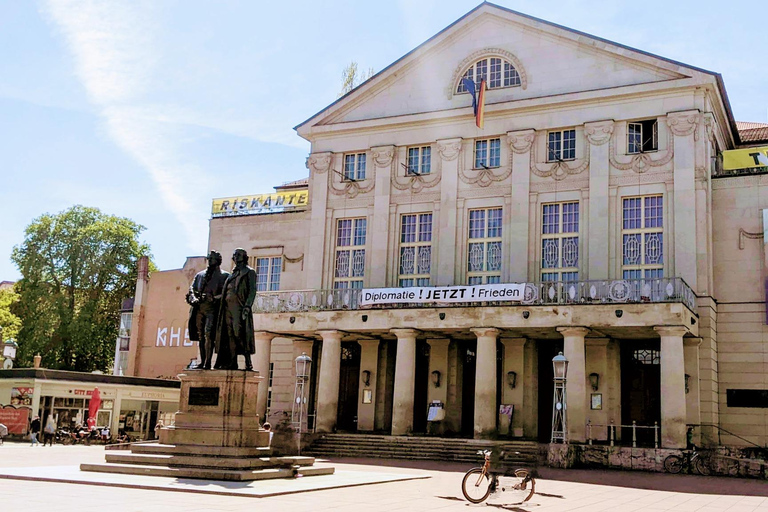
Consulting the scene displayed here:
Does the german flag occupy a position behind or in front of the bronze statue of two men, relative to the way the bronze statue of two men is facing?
behind

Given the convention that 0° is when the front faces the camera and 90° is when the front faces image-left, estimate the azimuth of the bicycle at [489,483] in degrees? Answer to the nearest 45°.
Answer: approximately 90°

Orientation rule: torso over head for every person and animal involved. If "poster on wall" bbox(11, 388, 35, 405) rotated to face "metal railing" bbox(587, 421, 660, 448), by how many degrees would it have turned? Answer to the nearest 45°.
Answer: approximately 45° to its left

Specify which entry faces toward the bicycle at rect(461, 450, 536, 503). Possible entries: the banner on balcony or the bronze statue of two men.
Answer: the banner on balcony

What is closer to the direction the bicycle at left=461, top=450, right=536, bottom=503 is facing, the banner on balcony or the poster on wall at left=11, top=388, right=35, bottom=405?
the poster on wall

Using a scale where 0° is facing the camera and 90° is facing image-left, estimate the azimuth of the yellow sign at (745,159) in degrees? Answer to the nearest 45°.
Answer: approximately 0°

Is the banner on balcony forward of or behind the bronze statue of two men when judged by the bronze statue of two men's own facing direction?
behind
